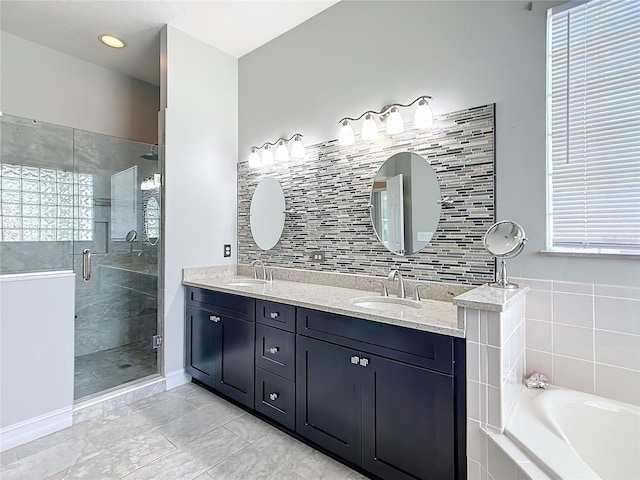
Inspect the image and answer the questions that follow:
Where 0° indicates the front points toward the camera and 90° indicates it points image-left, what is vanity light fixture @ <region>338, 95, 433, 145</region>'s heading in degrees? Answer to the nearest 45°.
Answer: approximately 45°

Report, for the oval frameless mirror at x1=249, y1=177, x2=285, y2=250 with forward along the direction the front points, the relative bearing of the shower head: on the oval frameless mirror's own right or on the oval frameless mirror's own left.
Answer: on the oval frameless mirror's own right

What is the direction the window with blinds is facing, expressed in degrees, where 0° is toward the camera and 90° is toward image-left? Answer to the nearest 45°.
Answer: approximately 45°

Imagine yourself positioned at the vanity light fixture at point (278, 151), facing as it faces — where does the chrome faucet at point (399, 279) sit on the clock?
The chrome faucet is roughly at 9 o'clock from the vanity light fixture.

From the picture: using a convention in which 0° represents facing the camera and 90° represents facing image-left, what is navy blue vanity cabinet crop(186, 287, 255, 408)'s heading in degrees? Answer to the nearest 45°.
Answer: approximately 45°

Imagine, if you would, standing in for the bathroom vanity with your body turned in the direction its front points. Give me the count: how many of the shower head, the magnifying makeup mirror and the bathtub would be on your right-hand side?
1

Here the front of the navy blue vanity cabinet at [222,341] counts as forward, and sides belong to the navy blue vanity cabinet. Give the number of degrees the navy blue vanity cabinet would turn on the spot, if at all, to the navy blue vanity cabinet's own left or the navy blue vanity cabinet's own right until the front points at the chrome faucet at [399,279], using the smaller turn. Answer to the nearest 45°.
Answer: approximately 90° to the navy blue vanity cabinet's own left

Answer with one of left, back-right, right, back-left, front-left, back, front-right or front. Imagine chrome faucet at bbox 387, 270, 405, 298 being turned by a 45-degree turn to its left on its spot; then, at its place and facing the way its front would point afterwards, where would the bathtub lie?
front-left

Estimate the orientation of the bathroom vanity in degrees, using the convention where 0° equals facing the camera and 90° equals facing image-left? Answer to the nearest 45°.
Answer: approximately 45°

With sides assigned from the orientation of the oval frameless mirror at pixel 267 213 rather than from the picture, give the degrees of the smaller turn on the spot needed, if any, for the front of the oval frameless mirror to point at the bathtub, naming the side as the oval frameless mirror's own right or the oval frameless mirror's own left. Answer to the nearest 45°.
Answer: approximately 90° to the oval frameless mirror's own left

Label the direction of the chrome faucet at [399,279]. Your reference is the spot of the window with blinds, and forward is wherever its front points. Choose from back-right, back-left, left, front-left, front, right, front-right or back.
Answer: front-right

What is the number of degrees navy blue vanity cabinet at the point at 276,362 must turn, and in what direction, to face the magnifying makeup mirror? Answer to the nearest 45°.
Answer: approximately 90° to its left

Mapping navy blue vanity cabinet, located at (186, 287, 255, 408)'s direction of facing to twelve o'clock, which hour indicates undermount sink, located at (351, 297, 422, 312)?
The undermount sink is roughly at 9 o'clock from the navy blue vanity cabinet.

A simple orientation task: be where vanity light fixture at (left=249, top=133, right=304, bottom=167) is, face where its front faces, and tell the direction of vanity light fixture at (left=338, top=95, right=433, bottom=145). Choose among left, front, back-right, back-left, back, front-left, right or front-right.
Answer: left
